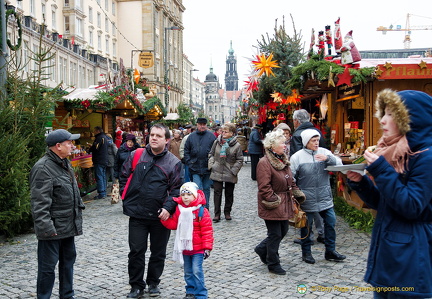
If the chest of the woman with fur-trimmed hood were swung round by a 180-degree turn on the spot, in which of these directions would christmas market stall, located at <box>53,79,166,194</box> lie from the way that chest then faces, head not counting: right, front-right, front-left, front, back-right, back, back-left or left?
back-left

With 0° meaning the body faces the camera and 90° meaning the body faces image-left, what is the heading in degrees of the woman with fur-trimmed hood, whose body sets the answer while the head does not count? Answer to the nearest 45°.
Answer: approximately 90°

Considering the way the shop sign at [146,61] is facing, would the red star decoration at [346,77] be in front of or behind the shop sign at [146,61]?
in front

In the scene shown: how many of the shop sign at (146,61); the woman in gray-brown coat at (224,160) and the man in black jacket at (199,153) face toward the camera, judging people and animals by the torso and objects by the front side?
3

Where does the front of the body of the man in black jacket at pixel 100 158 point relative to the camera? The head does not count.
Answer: to the viewer's left

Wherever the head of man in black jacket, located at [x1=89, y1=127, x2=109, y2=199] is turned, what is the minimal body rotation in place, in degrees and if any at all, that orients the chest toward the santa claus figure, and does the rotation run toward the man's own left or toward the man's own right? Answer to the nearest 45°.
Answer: approximately 135° to the man's own left

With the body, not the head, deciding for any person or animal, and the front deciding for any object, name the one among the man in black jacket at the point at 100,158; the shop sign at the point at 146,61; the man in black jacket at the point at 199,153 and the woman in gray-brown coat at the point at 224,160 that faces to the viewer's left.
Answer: the man in black jacket at the point at 100,158
